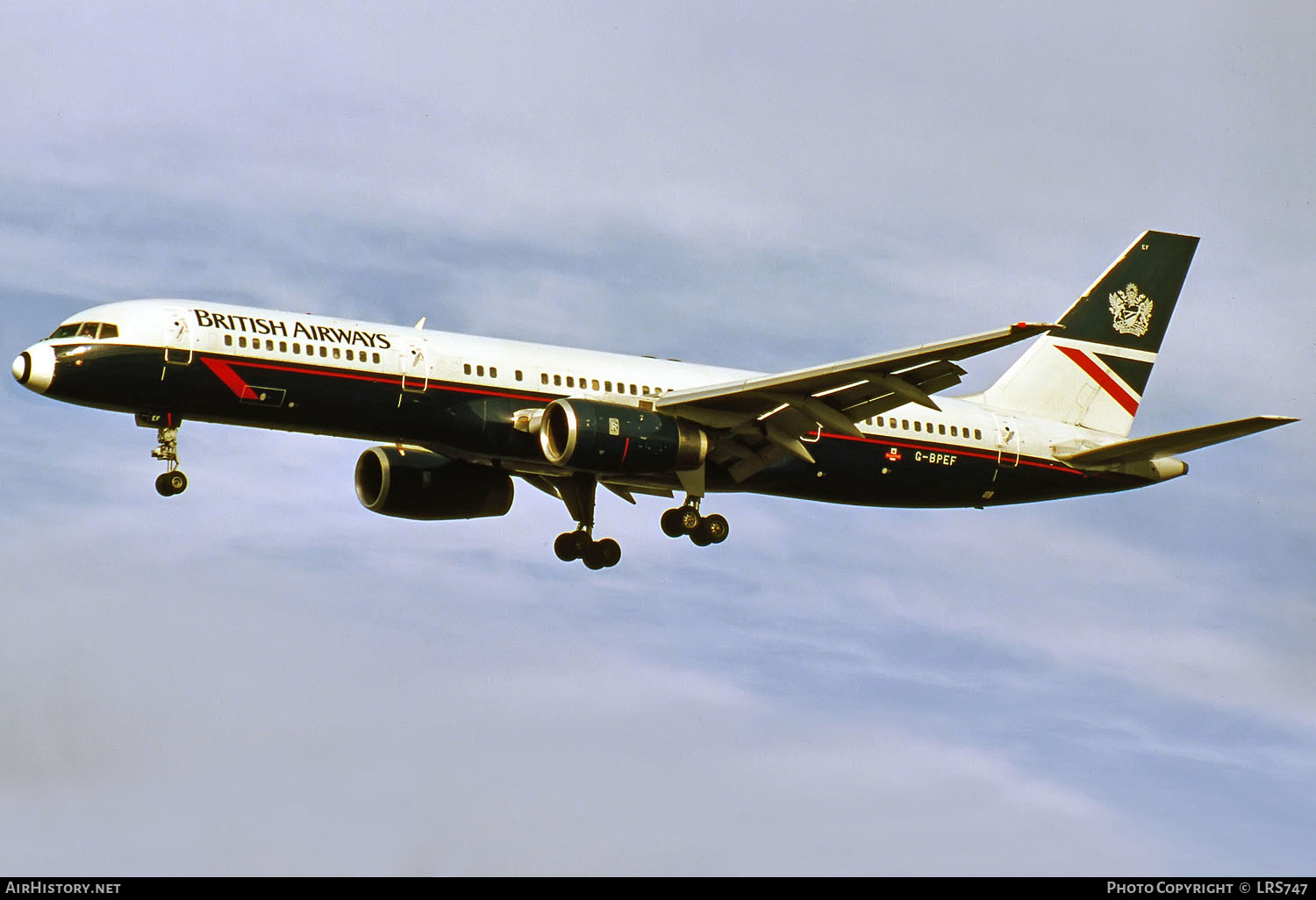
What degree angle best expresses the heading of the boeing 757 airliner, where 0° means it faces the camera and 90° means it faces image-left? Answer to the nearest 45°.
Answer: approximately 45°
